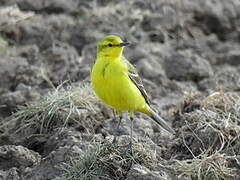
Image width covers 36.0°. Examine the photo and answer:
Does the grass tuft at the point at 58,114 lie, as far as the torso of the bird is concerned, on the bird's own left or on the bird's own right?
on the bird's own right

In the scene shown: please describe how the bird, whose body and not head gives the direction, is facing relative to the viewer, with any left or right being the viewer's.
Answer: facing the viewer and to the left of the viewer
